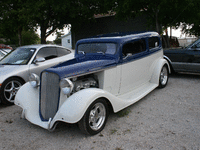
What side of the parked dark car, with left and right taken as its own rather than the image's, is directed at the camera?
left

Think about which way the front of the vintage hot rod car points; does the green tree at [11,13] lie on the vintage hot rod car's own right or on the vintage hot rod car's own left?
on the vintage hot rod car's own right

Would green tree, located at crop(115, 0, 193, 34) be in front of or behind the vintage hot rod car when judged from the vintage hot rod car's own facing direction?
behind

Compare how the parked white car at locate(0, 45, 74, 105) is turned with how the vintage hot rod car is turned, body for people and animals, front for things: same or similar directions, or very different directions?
same or similar directions

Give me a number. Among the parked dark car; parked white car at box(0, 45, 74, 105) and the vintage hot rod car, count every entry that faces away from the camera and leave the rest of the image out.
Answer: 0

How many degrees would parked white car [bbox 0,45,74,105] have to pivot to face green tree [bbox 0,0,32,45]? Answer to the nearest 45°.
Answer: approximately 135° to its right

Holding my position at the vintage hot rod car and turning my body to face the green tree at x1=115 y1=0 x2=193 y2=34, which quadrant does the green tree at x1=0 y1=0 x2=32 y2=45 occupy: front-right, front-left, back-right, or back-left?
front-left

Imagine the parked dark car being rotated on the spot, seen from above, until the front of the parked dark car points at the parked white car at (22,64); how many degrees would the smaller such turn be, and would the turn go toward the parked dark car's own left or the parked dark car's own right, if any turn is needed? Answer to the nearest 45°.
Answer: approximately 45° to the parked dark car's own left

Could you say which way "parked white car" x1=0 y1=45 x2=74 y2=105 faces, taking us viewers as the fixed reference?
facing the viewer and to the left of the viewer

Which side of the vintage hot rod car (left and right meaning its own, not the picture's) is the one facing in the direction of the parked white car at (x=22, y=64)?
right

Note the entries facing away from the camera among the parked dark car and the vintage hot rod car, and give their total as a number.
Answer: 0
